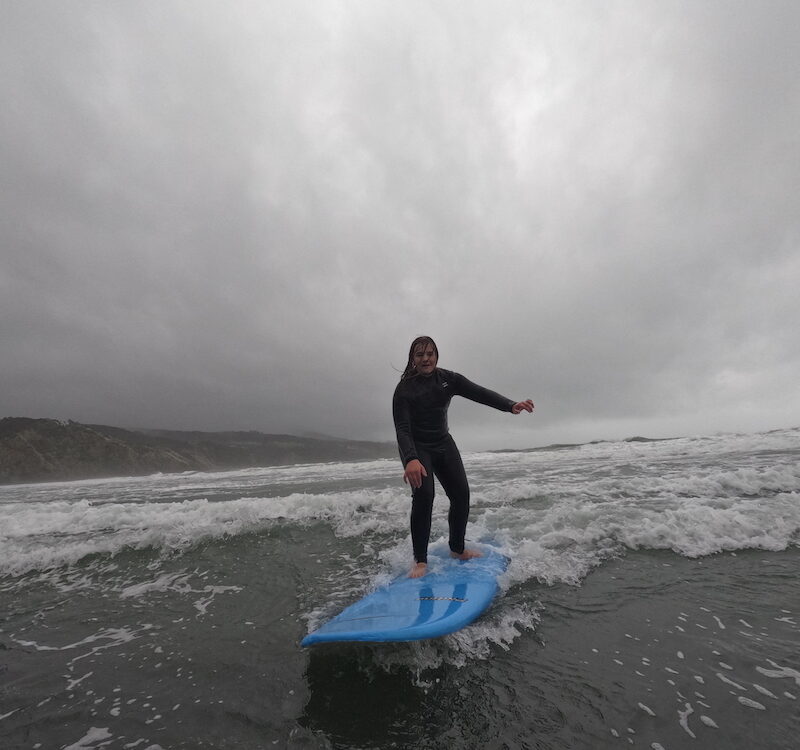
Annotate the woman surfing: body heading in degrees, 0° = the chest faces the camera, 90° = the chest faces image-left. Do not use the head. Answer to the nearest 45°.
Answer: approximately 0°

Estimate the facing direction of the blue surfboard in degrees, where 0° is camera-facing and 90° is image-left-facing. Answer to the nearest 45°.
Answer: approximately 45°
